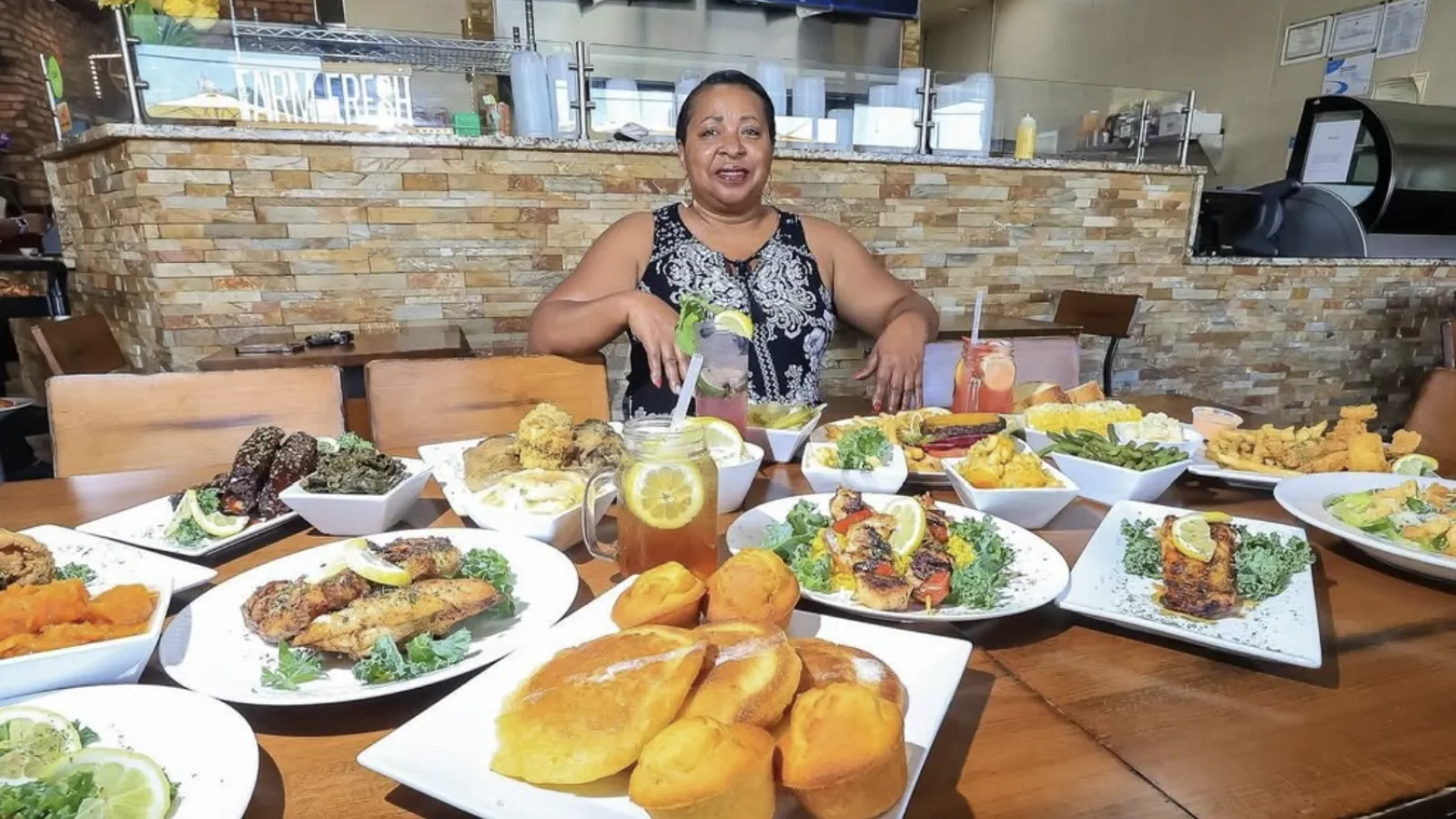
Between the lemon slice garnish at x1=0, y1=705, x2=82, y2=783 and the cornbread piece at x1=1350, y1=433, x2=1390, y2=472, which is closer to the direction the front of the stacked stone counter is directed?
the lemon slice garnish

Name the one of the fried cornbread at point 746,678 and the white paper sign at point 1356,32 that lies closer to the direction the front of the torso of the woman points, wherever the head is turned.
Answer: the fried cornbread

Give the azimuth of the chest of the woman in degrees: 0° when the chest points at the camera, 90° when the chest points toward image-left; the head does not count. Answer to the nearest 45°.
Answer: approximately 0°

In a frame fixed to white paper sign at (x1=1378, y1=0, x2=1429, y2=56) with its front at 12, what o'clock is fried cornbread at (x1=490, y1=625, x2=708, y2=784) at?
The fried cornbread is roughly at 12 o'clock from the white paper sign.

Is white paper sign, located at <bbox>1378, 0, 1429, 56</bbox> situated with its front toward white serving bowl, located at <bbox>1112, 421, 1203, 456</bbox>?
yes

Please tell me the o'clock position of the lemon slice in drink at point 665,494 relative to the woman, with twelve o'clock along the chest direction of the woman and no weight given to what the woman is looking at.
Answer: The lemon slice in drink is roughly at 12 o'clock from the woman.

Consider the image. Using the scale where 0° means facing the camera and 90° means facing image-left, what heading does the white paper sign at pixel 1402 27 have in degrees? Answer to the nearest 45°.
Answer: approximately 0°

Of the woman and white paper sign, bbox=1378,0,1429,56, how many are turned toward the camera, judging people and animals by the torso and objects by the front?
2

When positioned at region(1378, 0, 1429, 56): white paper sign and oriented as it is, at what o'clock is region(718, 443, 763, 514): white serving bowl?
The white serving bowl is roughly at 12 o'clock from the white paper sign.
